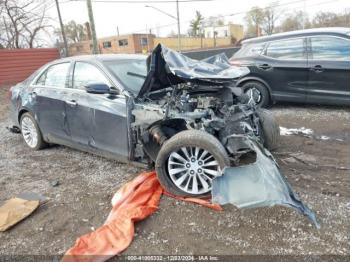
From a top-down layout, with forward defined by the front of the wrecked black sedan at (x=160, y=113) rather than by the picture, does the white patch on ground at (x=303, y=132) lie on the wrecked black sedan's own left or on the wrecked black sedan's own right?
on the wrecked black sedan's own left

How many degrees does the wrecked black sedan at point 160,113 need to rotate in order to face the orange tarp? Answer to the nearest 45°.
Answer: approximately 90° to its right

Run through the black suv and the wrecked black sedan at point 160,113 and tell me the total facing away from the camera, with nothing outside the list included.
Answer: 0

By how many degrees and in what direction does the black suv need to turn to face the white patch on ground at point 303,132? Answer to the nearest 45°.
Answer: approximately 90° to its right

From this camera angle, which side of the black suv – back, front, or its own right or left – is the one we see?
right

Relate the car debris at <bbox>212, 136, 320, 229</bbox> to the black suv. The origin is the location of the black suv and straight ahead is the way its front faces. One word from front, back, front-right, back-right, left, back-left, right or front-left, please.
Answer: right

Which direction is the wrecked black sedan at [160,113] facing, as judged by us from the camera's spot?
facing the viewer and to the right of the viewer
